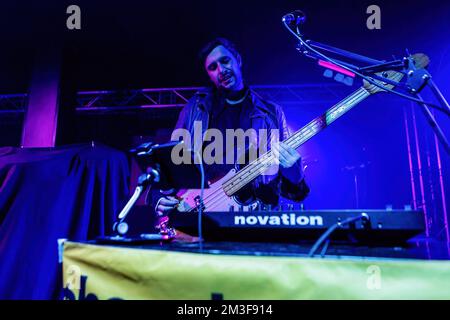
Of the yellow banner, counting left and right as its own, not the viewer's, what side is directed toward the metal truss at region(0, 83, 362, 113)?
back

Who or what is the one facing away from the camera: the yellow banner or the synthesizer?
the synthesizer

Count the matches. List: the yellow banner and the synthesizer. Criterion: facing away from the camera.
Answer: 1

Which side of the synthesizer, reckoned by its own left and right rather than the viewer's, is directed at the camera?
back

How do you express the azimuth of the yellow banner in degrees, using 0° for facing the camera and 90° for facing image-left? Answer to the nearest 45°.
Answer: approximately 0°

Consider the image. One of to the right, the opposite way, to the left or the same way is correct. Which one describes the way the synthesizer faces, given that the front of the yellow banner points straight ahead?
the opposite way
